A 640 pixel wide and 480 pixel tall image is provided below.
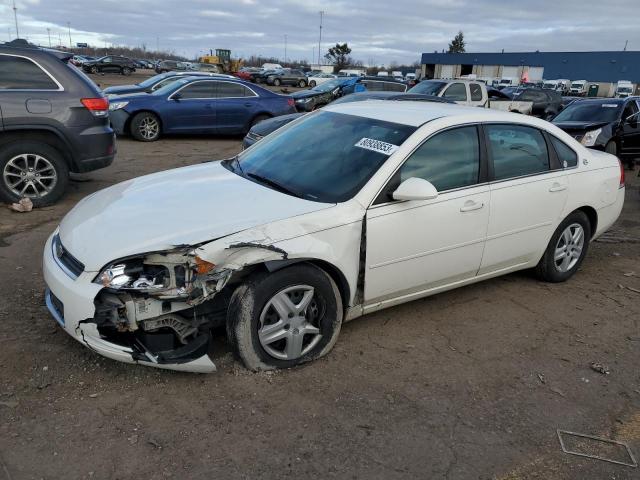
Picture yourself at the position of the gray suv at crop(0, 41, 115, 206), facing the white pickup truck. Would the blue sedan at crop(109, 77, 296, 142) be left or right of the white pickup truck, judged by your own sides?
left

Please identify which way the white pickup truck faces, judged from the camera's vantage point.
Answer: facing the viewer and to the left of the viewer

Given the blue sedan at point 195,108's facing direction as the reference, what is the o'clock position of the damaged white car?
The damaged white car is roughly at 9 o'clock from the blue sedan.

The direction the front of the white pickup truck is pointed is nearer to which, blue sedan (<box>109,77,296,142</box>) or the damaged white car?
the blue sedan

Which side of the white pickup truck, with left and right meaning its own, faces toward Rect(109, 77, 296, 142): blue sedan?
front

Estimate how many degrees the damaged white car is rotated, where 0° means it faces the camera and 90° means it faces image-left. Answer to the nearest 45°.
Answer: approximately 45°

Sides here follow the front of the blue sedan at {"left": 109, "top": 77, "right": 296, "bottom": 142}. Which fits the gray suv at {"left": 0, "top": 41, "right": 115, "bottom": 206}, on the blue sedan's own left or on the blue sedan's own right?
on the blue sedan's own left

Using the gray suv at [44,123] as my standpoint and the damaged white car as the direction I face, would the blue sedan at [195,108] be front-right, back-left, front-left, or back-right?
back-left

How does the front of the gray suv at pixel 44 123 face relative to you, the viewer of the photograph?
facing to the left of the viewer

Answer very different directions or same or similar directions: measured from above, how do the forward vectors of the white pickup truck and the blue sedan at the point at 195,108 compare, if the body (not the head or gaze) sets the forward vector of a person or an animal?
same or similar directions

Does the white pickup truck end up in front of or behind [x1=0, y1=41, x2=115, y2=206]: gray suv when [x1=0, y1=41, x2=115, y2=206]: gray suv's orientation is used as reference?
behind

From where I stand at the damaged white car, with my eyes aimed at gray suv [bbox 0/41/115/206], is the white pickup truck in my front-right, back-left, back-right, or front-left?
front-right

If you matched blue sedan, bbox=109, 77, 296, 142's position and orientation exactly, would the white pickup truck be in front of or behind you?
behind

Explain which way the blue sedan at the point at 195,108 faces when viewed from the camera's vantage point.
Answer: facing to the left of the viewer

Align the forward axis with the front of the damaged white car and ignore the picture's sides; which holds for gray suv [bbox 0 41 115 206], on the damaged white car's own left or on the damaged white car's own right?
on the damaged white car's own right
